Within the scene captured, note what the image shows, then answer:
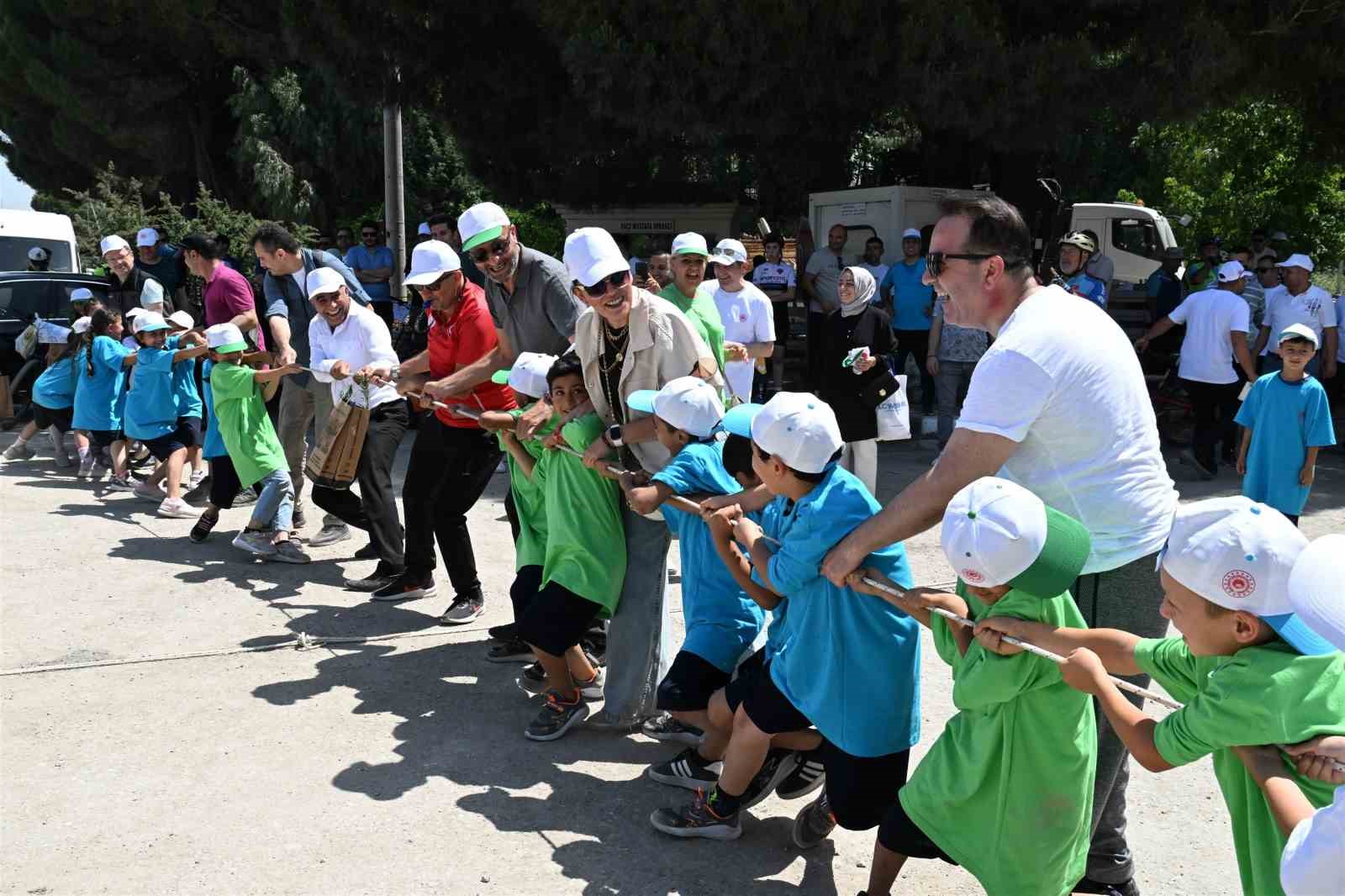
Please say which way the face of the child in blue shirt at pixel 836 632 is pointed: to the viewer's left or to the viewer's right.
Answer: to the viewer's left

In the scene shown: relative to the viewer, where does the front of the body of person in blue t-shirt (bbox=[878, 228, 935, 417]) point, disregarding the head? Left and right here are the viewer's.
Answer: facing the viewer

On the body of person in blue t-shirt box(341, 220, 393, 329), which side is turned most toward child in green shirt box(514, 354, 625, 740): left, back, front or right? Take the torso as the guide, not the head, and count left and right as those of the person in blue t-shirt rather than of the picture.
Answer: front

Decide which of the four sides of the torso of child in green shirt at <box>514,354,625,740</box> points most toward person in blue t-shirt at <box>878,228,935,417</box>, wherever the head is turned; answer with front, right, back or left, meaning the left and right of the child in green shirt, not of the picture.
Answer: back

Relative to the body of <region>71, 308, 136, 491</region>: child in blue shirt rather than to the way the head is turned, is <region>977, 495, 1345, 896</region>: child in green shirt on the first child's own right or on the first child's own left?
on the first child's own right

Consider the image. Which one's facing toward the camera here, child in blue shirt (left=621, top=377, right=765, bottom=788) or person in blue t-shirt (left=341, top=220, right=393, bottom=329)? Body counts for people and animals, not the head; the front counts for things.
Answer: the person in blue t-shirt

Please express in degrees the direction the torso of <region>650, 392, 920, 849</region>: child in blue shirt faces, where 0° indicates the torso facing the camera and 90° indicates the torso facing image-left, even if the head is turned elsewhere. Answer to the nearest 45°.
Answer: approximately 90°

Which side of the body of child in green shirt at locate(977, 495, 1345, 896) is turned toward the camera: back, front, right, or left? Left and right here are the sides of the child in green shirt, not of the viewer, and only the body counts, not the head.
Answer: left

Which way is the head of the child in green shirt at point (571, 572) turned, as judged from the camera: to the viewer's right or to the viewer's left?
to the viewer's left

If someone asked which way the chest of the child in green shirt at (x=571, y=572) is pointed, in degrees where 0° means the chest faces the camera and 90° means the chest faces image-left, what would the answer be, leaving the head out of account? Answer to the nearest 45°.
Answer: approximately 45°

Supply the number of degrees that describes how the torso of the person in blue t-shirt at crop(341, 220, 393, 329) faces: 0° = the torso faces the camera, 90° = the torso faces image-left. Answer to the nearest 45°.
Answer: approximately 0°

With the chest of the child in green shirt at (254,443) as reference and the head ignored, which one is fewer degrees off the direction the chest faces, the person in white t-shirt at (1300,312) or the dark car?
the person in white t-shirt

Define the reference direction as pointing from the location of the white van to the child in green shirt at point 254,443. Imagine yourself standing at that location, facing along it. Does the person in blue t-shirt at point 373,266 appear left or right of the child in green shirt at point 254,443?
left

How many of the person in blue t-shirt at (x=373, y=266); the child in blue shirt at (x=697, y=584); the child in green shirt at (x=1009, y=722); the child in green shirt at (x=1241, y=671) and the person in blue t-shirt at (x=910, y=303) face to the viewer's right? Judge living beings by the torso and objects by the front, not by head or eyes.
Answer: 0

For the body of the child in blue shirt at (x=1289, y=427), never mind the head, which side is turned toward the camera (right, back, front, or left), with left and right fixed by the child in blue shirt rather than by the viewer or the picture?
front

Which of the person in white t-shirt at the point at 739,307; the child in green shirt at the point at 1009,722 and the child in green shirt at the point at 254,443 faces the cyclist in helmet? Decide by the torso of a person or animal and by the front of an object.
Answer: the child in green shirt at the point at 254,443

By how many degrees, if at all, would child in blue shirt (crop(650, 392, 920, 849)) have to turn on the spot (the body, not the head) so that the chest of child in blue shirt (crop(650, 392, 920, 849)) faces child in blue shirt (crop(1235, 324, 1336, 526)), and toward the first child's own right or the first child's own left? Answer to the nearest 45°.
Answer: approximately 135° to the first child's own right
